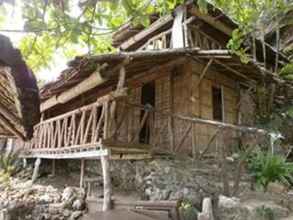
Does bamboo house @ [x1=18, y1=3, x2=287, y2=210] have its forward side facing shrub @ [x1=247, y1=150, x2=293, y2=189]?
no

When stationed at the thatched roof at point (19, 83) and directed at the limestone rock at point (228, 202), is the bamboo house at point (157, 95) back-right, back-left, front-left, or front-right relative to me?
front-left

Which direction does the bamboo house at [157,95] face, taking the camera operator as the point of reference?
facing the viewer and to the left of the viewer

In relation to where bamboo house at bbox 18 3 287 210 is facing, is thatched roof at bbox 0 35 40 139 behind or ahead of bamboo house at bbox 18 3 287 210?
ahead

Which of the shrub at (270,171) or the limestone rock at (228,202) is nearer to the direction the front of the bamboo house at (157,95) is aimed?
the limestone rock

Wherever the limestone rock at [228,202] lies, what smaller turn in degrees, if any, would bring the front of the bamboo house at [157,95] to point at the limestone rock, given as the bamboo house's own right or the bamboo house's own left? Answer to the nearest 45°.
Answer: approximately 90° to the bamboo house's own left
